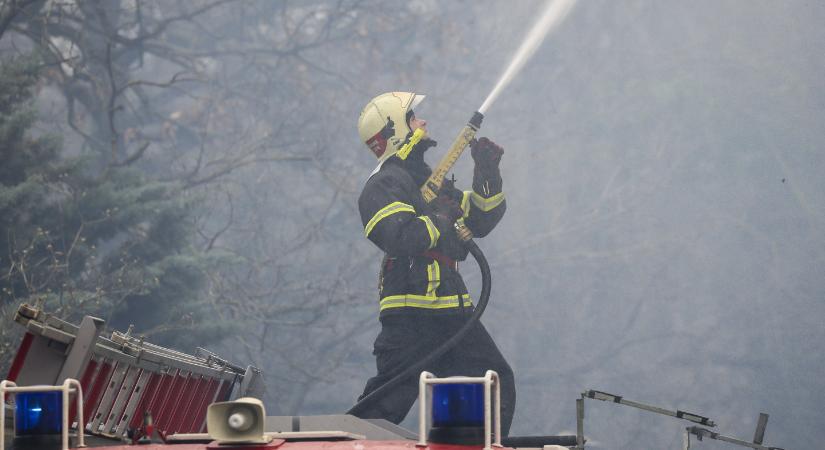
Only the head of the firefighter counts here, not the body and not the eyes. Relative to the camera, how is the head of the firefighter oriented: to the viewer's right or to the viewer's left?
to the viewer's right

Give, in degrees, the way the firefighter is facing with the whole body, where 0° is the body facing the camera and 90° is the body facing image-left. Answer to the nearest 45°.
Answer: approximately 270°
